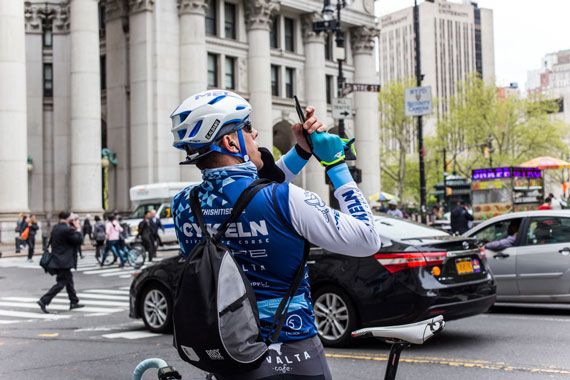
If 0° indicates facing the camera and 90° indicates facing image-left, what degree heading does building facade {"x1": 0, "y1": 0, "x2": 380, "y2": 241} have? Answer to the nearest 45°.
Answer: approximately 315°

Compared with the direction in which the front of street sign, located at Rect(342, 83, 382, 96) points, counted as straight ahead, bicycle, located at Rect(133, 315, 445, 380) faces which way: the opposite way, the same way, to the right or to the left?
to the right

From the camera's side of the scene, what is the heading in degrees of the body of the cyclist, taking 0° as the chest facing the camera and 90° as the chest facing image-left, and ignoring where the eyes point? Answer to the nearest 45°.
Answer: approximately 225°

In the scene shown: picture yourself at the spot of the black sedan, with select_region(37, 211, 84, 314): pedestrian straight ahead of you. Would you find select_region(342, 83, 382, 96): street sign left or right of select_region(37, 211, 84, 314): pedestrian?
right

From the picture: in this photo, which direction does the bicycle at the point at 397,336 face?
to the viewer's left

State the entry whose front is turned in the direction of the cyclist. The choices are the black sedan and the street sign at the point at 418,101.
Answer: the street sign

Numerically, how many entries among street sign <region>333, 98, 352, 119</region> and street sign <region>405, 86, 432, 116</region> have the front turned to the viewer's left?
0

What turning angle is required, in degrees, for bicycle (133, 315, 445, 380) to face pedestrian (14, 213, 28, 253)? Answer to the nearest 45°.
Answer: approximately 90° to its right

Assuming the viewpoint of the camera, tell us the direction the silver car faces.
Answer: facing to the left of the viewer

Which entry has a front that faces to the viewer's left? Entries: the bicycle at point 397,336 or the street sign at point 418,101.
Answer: the bicycle

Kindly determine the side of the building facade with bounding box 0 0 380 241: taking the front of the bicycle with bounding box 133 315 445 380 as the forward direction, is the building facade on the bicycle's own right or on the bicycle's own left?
on the bicycle's own right

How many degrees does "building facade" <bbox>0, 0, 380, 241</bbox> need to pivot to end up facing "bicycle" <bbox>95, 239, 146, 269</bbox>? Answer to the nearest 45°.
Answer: approximately 45° to its right

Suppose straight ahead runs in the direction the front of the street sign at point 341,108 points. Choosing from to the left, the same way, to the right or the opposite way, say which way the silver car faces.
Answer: to the right

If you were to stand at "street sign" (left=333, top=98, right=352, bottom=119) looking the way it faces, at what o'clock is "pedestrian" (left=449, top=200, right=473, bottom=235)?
The pedestrian is roughly at 8 o'clock from the street sign.
